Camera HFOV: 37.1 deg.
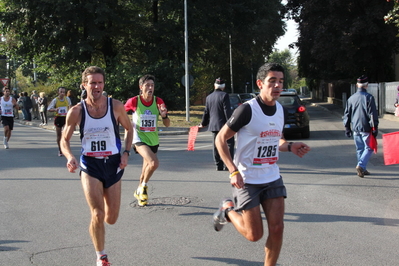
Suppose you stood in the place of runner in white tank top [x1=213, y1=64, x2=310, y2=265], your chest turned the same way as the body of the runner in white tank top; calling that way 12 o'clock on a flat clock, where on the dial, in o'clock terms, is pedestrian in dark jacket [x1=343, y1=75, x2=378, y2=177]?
The pedestrian in dark jacket is roughly at 8 o'clock from the runner in white tank top.

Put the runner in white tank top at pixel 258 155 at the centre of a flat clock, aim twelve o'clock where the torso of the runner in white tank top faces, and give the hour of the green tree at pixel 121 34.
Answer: The green tree is roughly at 7 o'clock from the runner in white tank top.

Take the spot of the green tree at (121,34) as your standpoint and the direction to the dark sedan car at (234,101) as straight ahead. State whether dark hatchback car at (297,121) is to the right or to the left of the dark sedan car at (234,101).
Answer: right

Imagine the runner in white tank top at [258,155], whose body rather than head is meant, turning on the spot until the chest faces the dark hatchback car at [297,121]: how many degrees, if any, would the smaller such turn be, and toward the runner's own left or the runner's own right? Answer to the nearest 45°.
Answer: approximately 135° to the runner's own left

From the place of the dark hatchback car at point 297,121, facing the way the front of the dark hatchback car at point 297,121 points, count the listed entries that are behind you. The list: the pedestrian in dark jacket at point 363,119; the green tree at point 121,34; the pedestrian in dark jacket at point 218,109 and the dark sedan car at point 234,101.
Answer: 2

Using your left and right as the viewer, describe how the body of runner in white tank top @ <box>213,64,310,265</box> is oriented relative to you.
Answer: facing the viewer and to the right of the viewer
